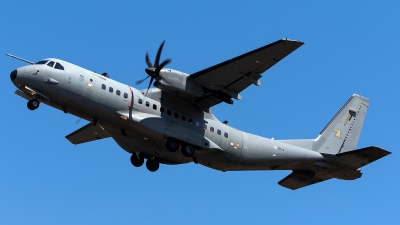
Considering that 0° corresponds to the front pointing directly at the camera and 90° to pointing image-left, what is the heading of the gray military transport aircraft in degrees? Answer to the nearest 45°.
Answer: approximately 45°
